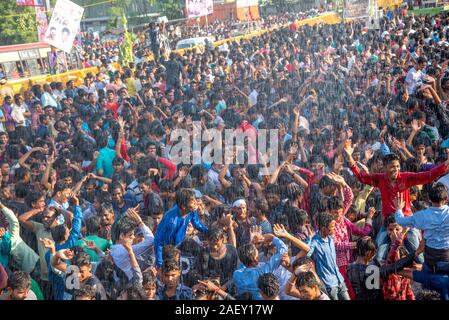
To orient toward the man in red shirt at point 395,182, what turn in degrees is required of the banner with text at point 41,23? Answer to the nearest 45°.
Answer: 0° — it already faces them

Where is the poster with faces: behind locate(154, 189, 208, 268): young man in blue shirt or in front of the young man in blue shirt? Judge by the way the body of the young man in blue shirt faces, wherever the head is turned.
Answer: behind

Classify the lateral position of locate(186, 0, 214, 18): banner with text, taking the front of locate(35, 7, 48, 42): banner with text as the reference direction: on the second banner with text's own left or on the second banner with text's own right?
on the second banner with text's own left

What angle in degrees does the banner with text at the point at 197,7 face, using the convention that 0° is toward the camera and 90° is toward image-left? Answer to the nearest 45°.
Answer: approximately 0°

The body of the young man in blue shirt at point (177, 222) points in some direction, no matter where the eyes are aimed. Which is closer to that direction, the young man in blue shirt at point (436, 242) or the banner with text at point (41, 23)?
the young man in blue shirt

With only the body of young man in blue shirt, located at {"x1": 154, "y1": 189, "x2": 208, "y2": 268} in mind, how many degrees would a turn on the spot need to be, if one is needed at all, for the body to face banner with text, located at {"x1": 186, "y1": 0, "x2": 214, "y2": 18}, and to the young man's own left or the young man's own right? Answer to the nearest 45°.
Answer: approximately 135° to the young man's own left

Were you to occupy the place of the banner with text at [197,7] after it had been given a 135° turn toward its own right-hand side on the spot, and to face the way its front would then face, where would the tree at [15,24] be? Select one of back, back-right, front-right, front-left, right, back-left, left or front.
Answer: front

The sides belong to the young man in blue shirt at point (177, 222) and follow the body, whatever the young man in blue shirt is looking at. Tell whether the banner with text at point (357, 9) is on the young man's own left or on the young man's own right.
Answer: on the young man's own left

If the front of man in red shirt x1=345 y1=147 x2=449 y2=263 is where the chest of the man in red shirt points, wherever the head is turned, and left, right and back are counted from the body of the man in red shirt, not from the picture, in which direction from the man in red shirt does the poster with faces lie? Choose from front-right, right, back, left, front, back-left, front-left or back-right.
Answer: back-right

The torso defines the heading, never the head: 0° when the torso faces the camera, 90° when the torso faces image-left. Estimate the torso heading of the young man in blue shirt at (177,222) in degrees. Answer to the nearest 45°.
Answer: approximately 315°

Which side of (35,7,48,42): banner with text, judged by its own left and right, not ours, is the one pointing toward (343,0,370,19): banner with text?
left
